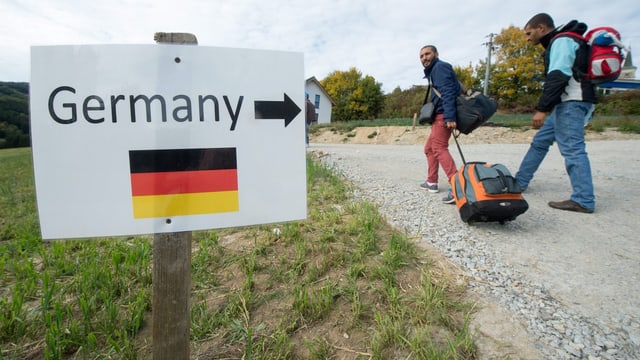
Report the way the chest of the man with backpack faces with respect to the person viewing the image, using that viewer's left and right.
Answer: facing to the left of the viewer

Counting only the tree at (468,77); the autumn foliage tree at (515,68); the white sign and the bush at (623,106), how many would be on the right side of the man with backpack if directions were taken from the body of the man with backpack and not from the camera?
3

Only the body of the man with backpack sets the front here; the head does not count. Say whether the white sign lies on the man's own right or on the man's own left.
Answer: on the man's own left

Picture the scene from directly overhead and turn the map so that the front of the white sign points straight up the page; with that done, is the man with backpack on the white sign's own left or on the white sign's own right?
on the white sign's own left

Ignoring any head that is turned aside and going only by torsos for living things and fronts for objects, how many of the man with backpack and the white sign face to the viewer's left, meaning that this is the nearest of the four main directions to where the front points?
1

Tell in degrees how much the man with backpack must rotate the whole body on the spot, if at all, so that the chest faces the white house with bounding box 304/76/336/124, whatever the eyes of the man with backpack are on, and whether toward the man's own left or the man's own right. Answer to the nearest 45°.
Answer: approximately 45° to the man's own right

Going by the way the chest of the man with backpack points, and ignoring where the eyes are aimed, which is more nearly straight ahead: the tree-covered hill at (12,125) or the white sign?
the tree-covered hill

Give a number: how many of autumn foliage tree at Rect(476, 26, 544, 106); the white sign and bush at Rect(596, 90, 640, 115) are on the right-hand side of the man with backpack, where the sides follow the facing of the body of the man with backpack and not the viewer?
2
